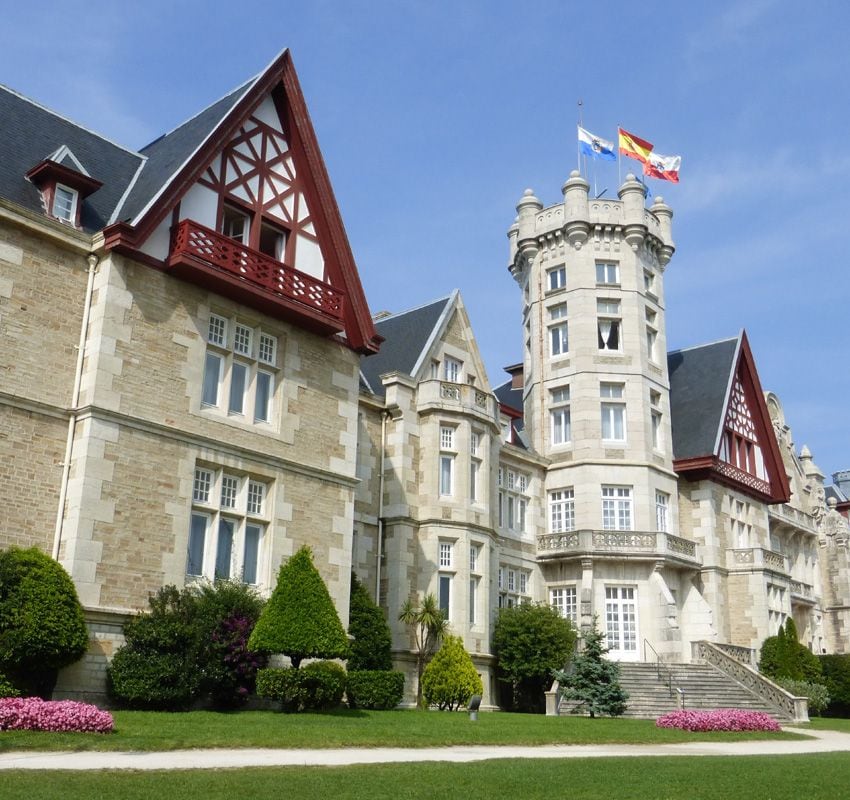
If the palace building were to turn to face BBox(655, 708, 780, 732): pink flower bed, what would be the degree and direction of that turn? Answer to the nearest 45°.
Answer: approximately 45° to its left

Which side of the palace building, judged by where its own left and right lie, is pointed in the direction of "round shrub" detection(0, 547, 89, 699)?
right

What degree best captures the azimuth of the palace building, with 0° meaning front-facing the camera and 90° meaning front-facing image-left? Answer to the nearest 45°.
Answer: approximately 315°

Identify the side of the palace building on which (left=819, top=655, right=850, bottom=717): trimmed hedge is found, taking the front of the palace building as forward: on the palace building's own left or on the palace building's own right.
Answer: on the palace building's own left

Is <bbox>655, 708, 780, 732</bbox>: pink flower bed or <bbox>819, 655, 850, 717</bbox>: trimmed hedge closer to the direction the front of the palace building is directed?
the pink flower bed

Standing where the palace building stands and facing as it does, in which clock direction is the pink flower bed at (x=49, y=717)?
The pink flower bed is roughly at 2 o'clock from the palace building.
